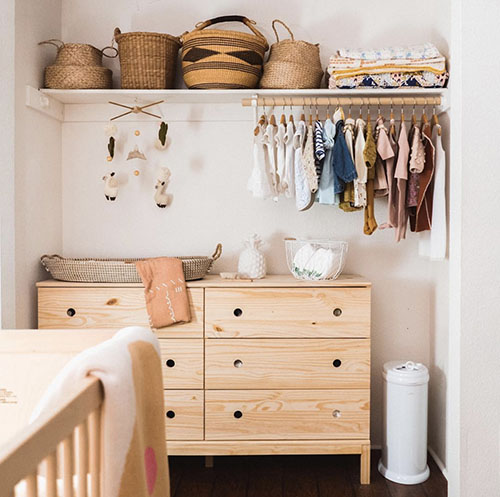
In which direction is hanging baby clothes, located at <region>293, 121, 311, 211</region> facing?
to the viewer's left

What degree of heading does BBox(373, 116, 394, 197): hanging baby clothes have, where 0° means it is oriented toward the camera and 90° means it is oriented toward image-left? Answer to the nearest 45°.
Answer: approximately 90°

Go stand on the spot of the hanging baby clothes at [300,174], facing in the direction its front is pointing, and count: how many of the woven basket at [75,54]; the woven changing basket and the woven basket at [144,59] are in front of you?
3

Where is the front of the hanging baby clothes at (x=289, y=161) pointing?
to the viewer's left
